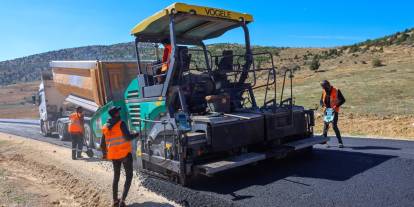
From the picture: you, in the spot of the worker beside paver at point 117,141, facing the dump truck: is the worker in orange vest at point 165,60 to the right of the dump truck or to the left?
right

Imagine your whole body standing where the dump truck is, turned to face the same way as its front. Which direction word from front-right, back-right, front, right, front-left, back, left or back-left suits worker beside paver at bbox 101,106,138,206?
back-left

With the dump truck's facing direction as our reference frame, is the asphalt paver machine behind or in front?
behind

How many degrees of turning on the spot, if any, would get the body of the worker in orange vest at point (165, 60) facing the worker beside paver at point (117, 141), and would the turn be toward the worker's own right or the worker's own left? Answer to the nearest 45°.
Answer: approximately 45° to the worker's own left

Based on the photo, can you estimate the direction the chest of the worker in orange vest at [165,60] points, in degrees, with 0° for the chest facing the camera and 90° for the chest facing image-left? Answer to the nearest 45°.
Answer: approximately 90°

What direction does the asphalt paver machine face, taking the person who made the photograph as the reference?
facing away from the viewer and to the left of the viewer

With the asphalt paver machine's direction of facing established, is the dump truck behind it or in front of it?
in front

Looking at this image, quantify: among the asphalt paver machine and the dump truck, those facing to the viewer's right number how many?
0

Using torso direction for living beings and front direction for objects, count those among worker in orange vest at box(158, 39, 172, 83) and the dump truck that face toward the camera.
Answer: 0

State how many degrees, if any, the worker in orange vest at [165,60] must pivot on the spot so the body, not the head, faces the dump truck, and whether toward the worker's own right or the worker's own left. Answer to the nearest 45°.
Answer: approximately 45° to the worker's own right

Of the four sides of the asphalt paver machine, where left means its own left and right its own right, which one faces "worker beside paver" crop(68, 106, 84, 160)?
front
